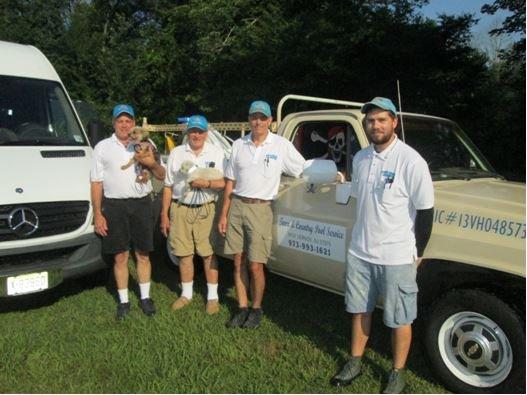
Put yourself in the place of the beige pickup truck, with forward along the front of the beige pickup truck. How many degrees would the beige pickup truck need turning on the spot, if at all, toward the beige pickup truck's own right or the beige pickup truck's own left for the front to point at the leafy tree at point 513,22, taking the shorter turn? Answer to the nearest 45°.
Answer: approximately 135° to the beige pickup truck's own left

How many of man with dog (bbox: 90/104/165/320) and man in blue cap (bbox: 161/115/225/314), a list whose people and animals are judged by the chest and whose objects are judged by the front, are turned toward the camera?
2

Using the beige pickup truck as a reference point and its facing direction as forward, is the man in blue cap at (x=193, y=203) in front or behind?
behind

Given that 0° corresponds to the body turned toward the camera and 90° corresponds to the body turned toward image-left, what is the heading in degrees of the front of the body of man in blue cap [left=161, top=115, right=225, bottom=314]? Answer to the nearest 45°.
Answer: approximately 0°

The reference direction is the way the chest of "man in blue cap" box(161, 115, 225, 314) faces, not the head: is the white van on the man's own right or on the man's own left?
on the man's own right
